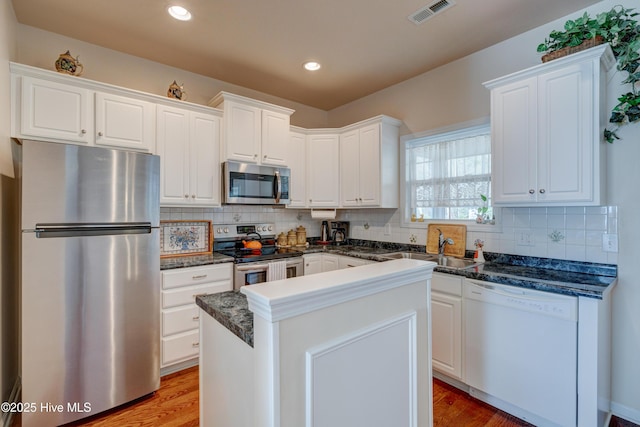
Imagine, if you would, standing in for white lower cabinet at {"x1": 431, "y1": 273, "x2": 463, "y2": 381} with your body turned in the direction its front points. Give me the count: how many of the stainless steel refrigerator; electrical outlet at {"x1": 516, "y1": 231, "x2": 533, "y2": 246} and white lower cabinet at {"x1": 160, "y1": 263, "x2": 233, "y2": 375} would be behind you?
1

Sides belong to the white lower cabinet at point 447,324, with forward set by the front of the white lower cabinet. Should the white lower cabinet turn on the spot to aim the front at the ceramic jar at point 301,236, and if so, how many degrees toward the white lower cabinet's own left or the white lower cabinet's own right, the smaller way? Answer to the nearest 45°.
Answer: approximately 90° to the white lower cabinet's own right

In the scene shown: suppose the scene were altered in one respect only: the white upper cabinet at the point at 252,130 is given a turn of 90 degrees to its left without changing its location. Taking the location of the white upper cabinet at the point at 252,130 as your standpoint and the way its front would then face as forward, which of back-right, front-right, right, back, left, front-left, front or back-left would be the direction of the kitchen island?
back-right

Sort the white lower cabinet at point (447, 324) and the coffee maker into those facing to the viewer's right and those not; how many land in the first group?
0

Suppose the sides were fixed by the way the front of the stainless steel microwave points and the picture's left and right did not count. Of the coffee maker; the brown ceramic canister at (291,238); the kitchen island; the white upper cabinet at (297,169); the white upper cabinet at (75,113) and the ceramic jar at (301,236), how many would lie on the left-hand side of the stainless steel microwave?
4

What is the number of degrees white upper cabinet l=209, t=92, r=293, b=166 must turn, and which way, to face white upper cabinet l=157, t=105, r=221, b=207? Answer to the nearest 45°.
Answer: approximately 135° to its right

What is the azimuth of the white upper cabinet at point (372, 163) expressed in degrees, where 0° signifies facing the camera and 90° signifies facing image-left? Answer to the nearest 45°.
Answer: approximately 45°

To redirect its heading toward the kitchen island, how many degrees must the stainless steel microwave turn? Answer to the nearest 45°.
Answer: approximately 45° to its right

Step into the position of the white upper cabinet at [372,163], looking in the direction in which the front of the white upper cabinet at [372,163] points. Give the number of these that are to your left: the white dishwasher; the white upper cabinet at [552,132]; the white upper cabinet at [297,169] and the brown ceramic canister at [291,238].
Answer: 2

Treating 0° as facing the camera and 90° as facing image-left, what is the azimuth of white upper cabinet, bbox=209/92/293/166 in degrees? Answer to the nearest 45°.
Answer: approximately 315°
